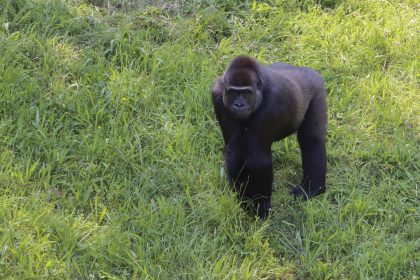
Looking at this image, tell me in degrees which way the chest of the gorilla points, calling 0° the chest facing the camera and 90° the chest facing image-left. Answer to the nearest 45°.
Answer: approximately 45°
